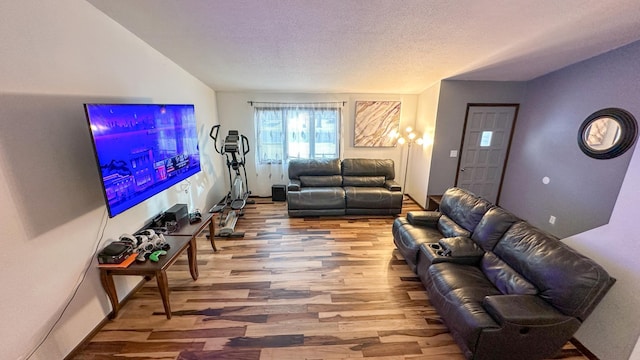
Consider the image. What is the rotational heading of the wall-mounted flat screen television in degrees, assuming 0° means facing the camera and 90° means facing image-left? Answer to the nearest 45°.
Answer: approximately 315°

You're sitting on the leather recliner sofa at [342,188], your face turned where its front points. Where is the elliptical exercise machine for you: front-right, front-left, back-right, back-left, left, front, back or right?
right

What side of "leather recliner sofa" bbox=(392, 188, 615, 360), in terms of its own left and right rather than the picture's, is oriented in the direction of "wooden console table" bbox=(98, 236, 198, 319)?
front

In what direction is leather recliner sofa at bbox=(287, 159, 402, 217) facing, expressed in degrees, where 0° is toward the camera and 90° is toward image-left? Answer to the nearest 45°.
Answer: approximately 0°

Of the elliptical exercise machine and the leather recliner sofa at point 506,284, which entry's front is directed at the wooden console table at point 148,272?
the leather recliner sofa

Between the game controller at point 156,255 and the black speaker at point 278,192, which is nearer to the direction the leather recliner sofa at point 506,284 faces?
the game controller

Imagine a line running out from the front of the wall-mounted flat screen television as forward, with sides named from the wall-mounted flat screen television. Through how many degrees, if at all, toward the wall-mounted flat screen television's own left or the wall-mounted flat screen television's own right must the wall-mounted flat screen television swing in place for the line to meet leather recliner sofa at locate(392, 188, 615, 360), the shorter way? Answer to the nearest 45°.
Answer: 0° — it already faces it

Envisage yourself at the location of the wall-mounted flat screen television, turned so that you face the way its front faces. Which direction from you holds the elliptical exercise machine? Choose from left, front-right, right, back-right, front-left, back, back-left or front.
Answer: left

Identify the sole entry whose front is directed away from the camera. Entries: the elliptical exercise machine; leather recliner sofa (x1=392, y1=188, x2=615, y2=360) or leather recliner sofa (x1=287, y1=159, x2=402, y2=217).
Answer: the elliptical exercise machine

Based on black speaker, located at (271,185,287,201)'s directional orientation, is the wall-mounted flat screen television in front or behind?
in front

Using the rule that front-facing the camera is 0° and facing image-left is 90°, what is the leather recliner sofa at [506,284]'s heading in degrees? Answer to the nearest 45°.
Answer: approximately 45°
